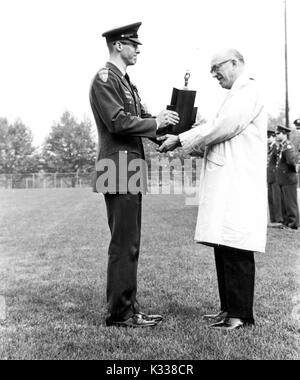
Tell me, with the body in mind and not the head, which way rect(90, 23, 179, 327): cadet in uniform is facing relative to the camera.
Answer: to the viewer's right

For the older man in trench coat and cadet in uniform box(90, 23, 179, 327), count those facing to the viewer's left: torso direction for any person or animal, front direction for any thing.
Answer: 1

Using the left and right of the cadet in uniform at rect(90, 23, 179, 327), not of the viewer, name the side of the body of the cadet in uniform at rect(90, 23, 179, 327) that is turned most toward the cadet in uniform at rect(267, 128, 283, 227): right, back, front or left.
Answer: left

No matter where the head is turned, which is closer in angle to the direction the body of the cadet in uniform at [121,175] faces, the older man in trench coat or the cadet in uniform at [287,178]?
the older man in trench coat

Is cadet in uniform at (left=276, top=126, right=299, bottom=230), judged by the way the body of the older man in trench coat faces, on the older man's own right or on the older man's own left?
on the older man's own right

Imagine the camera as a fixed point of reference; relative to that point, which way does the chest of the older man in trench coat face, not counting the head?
to the viewer's left

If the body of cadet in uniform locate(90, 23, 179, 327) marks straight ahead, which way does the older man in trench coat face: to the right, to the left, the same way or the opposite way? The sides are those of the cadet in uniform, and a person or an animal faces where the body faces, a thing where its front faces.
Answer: the opposite way

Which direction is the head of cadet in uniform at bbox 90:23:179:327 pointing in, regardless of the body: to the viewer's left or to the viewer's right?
to the viewer's right

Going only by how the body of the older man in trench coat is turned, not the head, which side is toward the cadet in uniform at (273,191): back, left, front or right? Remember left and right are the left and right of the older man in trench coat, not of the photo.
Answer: right

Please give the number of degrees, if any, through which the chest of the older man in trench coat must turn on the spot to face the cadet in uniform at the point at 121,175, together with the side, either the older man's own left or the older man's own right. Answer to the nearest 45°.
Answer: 0° — they already face them

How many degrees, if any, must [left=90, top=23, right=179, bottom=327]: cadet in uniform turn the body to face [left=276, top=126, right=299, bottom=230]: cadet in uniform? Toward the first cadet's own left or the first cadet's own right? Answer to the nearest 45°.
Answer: approximately 45° to the first cadet's own left

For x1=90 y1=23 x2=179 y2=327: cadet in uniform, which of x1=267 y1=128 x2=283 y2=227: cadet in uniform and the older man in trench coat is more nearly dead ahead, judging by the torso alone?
the older man in trench coat
